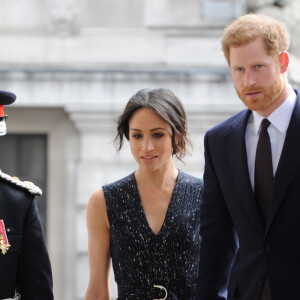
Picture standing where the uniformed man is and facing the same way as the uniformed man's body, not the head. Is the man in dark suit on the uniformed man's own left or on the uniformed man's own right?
on the uniformed man's own left

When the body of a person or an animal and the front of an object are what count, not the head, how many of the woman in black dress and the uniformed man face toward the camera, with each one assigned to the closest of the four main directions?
2

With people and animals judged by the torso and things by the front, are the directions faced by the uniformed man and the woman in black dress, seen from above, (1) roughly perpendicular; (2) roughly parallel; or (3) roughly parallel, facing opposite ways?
roughly parallel

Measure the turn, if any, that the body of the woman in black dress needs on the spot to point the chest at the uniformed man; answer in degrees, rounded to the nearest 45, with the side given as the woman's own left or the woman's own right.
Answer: approximately 45° to the woman's own right

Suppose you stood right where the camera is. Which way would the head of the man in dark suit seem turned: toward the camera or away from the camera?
toward the camera

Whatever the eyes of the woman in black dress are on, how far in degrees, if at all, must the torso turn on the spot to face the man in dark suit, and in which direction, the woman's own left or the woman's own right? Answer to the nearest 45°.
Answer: approximately 45° to the woman's own left

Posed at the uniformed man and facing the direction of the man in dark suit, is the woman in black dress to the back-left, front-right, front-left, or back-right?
front-left

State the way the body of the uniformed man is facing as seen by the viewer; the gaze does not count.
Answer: toward the camera

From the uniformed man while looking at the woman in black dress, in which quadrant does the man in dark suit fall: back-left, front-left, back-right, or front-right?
front-right
